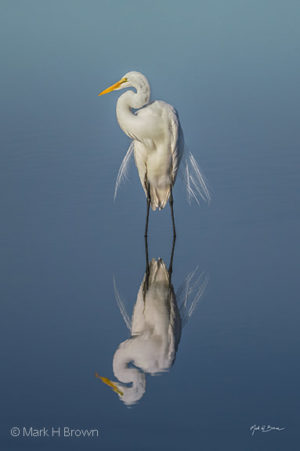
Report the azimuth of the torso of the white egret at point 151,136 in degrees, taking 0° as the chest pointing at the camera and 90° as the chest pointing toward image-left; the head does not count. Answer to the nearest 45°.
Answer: approximately 45°
